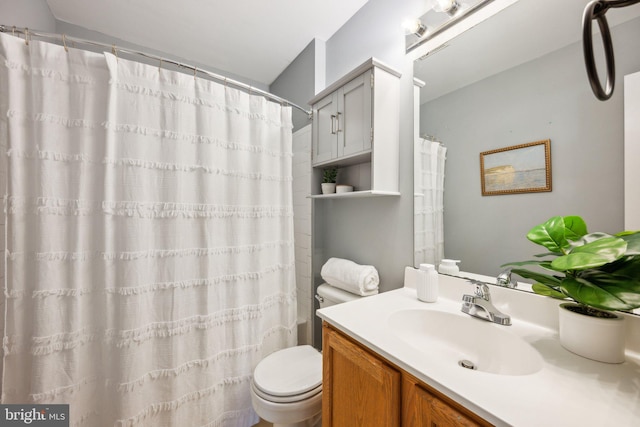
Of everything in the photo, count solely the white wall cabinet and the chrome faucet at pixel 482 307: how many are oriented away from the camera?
0

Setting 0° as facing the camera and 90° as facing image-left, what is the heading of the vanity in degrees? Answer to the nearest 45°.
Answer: approximately 45°

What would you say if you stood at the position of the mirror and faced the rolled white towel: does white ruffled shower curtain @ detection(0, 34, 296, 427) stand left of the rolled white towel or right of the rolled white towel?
left

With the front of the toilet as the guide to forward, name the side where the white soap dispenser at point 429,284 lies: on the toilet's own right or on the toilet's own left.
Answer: on the toilet's own left

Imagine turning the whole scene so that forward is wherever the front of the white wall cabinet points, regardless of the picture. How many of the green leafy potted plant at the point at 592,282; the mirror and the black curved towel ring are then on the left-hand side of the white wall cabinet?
3
